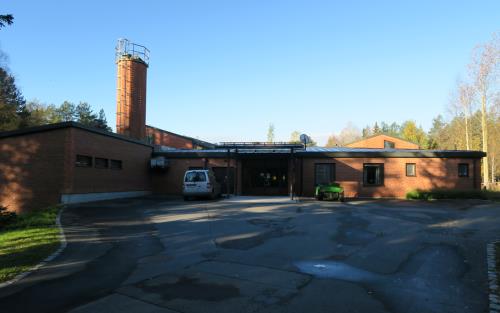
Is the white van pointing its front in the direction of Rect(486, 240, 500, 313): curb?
no

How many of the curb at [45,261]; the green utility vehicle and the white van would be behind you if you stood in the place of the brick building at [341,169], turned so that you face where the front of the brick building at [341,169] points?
0

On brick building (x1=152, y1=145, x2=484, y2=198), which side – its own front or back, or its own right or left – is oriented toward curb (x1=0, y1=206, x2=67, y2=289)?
front

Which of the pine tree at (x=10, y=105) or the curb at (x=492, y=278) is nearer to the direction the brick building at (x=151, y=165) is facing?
the curb

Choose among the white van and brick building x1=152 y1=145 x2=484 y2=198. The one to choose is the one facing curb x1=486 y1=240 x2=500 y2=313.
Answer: the brick building

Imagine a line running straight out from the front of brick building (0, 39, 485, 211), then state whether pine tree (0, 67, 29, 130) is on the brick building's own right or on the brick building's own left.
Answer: on the brick building's own right

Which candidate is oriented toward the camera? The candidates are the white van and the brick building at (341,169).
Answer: the brick building

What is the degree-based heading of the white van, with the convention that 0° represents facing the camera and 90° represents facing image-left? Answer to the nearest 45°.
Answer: approximately 225°

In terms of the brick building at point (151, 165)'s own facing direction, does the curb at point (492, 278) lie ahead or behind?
ahead

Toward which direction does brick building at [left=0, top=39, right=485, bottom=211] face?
toward the camera

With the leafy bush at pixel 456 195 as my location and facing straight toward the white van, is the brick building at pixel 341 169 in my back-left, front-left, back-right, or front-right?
front-right

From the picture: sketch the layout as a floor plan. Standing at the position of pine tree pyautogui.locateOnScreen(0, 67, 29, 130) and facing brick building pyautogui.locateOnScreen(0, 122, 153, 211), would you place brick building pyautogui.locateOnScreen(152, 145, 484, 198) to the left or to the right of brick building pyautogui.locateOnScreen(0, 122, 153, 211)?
left
